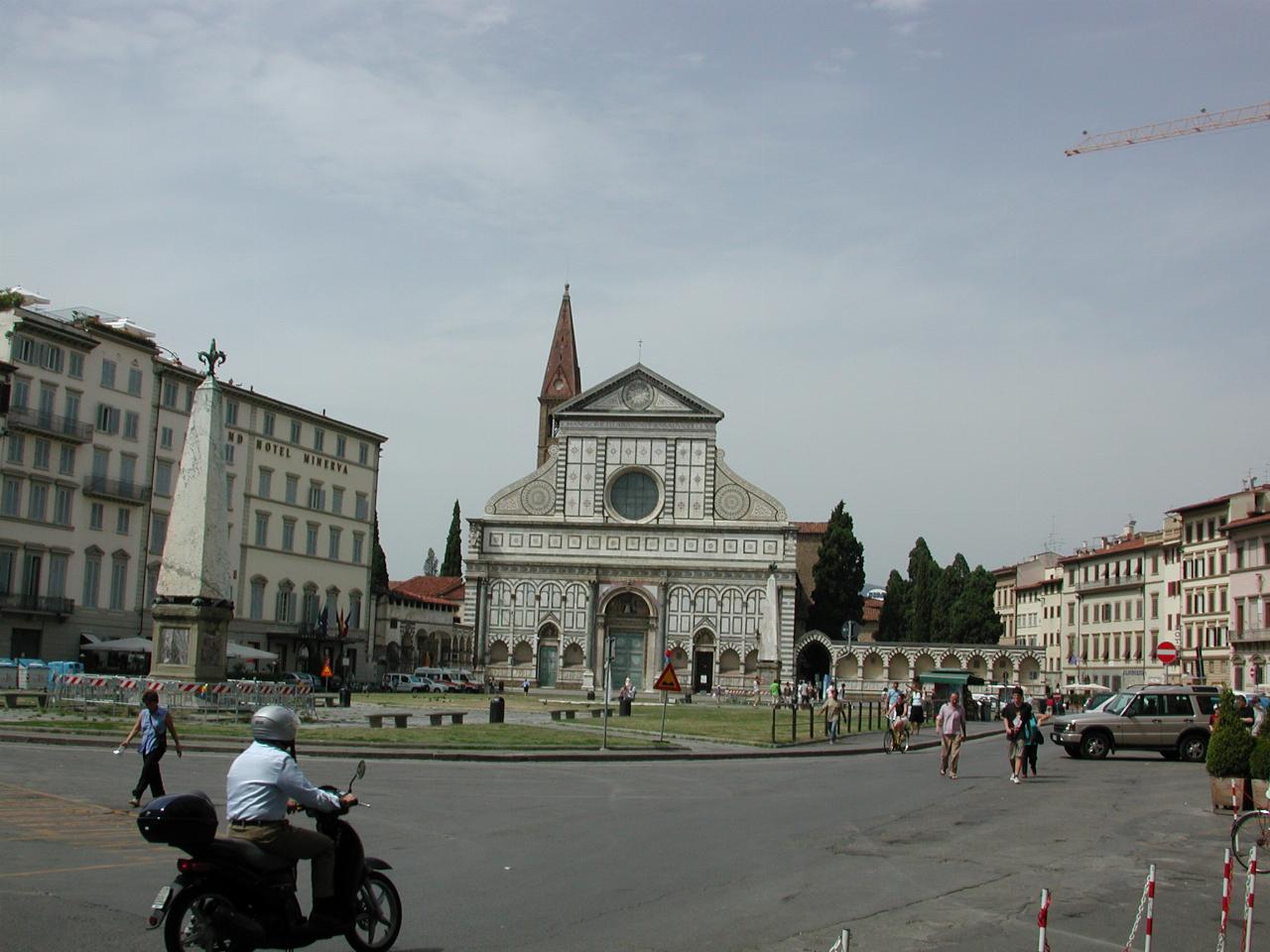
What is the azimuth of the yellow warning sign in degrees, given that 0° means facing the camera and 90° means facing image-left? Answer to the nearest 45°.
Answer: approximately 0°

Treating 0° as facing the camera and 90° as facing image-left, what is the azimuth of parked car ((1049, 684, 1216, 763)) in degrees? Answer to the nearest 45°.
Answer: approximately 90°

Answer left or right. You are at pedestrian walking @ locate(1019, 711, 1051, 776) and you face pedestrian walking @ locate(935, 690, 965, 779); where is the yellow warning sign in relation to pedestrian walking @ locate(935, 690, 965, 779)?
right

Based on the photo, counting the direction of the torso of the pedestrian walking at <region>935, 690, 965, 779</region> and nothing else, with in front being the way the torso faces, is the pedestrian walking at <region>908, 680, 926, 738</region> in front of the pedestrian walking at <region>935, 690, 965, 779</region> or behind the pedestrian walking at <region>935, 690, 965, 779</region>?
behind

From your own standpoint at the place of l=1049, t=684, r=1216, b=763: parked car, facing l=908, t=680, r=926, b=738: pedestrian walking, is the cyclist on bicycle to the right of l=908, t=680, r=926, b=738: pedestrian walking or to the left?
left

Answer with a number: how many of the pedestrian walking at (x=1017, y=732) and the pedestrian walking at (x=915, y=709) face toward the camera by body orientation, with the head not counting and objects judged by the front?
2

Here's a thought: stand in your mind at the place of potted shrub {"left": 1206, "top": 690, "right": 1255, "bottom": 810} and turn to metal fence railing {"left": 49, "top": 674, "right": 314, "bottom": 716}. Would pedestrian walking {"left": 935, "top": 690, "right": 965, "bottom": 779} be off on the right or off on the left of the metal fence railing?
right

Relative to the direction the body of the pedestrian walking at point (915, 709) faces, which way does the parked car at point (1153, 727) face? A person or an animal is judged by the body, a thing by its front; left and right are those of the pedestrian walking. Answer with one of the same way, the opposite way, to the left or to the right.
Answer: to the right
